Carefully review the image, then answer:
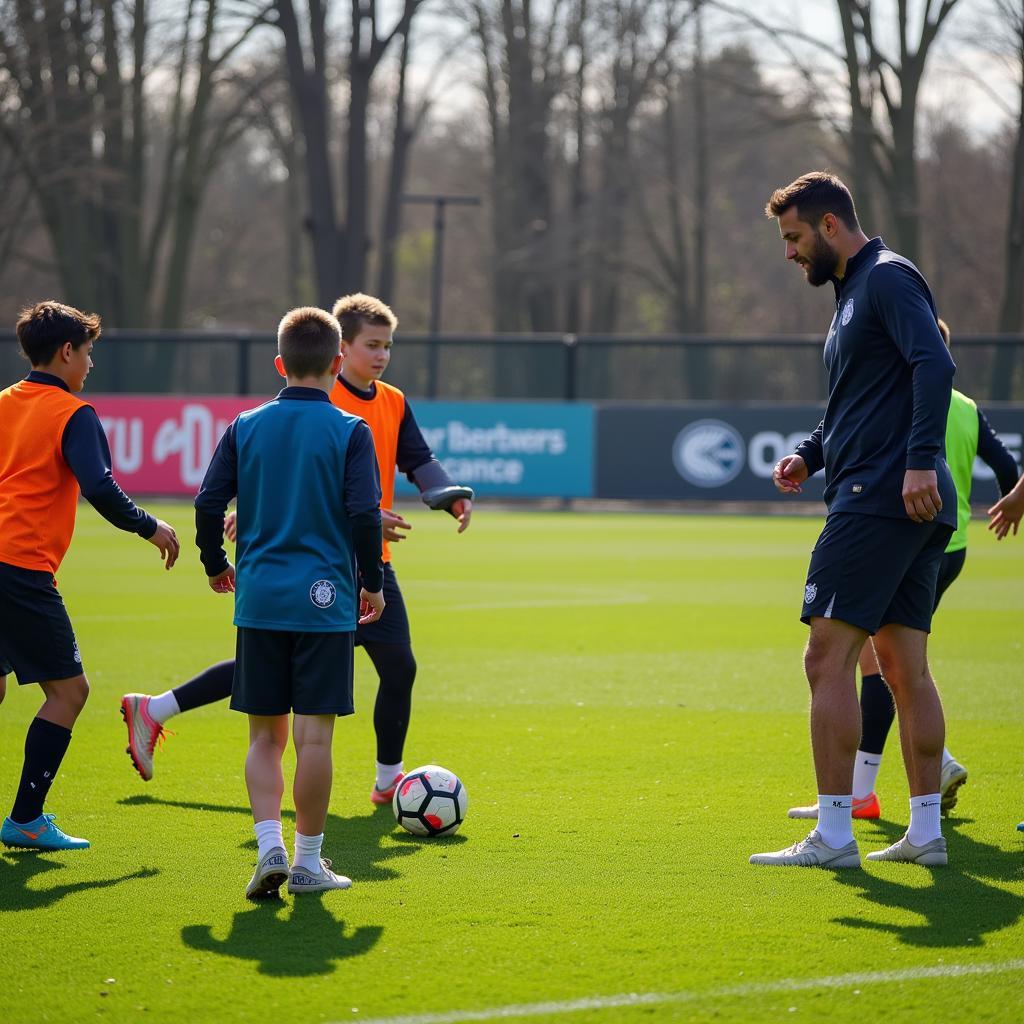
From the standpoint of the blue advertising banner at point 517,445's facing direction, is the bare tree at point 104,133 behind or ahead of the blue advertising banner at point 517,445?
behind

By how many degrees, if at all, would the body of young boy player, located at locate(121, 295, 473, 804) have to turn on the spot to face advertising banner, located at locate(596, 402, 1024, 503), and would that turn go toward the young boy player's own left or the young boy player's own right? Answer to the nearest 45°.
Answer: approximately 135° to the young boy player's own left

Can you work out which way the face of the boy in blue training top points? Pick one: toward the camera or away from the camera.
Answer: away from the camera

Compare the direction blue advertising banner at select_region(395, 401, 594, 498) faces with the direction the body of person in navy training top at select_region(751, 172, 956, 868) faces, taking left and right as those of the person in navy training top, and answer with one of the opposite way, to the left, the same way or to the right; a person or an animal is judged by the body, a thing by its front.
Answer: to the left

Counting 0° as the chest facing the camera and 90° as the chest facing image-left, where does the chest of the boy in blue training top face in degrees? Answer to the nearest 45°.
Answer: approximately 180°

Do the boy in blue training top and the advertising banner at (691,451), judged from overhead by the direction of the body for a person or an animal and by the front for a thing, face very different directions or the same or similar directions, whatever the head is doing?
very different directions

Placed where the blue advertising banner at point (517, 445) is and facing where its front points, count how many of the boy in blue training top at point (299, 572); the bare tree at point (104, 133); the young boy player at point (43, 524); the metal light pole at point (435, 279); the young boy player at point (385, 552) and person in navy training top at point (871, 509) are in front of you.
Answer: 4

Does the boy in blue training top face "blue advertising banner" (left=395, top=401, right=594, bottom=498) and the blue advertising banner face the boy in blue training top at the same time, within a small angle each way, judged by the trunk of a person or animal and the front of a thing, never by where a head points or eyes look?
yes

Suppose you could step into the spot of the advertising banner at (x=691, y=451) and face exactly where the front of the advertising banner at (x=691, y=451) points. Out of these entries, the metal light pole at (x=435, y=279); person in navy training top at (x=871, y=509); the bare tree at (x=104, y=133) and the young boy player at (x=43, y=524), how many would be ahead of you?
2

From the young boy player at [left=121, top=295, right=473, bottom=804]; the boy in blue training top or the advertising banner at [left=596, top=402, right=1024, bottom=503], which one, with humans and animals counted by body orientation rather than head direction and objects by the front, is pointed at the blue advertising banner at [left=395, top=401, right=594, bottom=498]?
the boy in blue training top

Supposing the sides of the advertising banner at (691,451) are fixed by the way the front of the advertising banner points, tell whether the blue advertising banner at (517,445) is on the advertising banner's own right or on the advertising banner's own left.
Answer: on the advertising banner's own right

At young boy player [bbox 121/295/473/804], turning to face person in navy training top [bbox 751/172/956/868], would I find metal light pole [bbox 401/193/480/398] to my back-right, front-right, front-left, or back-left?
back-left

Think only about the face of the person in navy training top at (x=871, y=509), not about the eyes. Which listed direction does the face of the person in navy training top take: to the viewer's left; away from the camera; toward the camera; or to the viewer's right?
to the viewer's left

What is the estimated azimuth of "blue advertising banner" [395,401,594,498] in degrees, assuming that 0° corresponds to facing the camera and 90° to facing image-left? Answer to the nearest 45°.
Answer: approximately 0°

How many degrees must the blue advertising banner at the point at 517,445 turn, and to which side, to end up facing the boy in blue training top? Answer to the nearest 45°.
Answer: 0° — it already faces them
